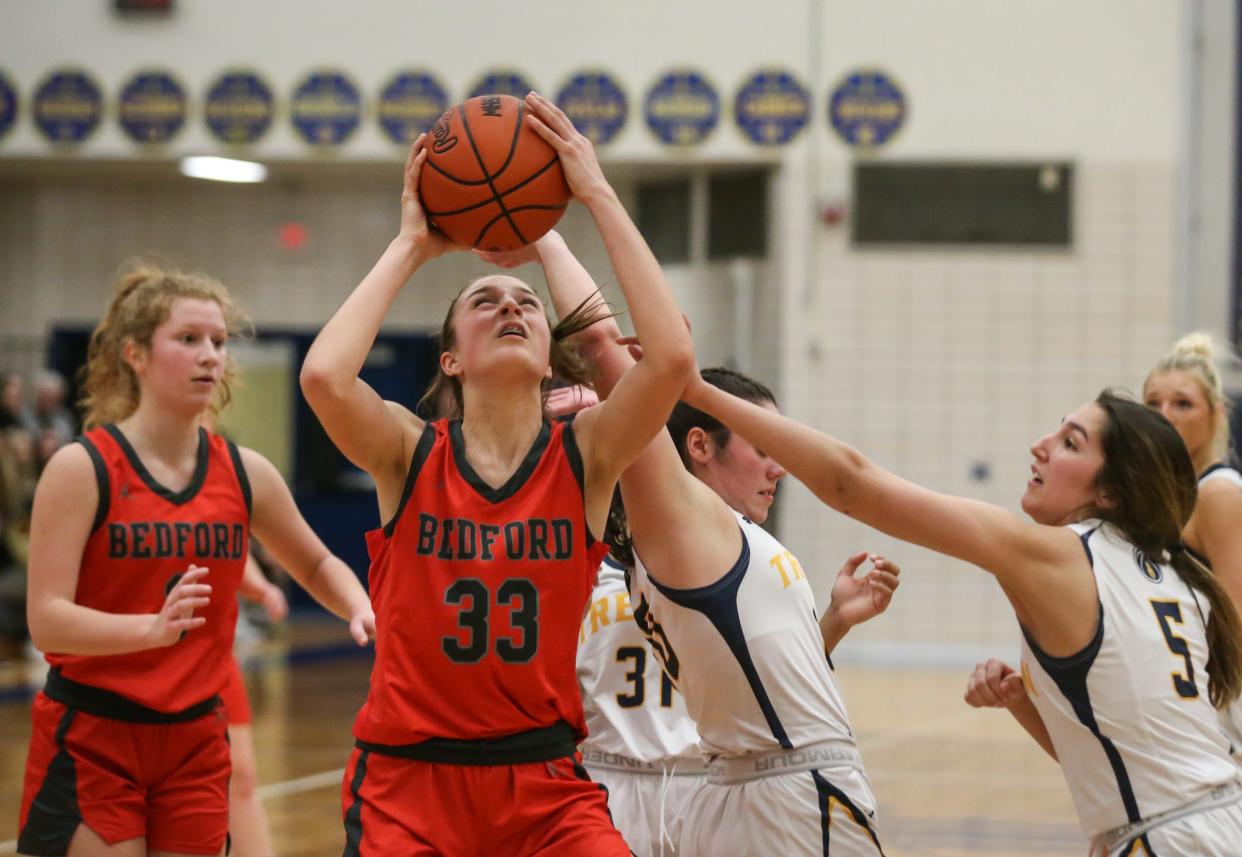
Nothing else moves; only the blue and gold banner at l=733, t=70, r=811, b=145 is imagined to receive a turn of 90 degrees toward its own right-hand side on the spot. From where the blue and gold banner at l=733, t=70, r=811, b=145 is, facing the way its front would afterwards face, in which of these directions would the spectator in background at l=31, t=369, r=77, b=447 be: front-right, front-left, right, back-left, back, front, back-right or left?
front

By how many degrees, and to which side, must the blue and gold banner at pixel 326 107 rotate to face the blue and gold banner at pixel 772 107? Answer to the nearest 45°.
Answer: approximately 90° to its left

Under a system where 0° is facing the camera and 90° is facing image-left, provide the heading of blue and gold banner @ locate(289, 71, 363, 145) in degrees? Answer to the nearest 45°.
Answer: approximately 0°

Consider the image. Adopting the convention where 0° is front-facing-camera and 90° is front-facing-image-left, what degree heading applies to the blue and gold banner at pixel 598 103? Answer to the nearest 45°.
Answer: approximately 0°

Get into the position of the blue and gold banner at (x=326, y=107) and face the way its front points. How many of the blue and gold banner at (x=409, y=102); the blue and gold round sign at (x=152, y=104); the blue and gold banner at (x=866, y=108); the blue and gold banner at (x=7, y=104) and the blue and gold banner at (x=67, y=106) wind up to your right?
3

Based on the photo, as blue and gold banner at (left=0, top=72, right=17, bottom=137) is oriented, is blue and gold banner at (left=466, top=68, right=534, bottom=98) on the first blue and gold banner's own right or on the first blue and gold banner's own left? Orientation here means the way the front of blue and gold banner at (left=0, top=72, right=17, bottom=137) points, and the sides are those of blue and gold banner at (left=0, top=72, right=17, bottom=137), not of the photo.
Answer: on the first blue and gold banner's own left

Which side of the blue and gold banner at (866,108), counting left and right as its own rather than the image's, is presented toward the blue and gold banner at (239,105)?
right

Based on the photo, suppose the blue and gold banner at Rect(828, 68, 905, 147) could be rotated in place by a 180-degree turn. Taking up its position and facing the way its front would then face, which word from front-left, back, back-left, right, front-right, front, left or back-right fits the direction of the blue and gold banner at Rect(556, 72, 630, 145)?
left
